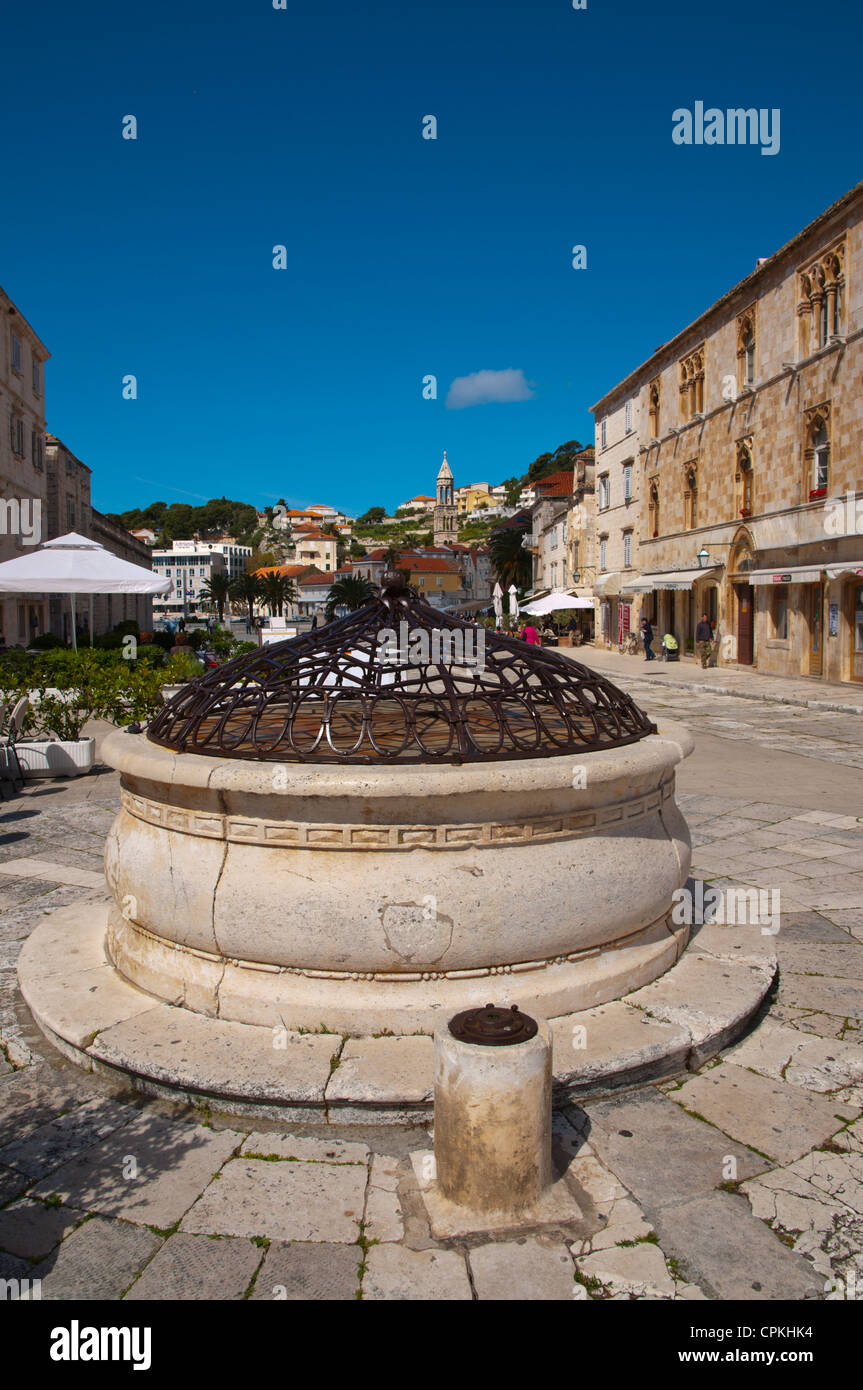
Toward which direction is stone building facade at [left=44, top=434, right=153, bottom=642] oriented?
to the viewer's right

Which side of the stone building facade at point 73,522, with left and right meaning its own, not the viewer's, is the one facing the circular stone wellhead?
right

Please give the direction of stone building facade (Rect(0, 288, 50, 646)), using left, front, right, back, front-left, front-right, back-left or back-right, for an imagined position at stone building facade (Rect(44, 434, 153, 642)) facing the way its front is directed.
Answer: right

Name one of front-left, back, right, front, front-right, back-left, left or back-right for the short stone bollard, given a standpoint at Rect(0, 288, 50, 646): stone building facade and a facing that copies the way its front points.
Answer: right

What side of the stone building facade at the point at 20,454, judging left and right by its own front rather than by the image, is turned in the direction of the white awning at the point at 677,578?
front

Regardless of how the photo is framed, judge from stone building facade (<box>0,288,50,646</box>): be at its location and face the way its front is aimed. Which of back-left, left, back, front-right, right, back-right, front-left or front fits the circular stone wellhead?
right

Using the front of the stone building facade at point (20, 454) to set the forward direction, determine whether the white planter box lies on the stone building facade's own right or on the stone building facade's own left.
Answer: on the stone building facade's own right

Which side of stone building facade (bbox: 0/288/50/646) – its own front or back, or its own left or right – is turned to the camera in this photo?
right

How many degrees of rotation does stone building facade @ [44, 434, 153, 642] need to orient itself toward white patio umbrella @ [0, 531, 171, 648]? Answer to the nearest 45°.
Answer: approximately 90° to its right

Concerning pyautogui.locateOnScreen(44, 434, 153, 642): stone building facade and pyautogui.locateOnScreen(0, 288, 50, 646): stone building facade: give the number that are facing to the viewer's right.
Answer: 2
